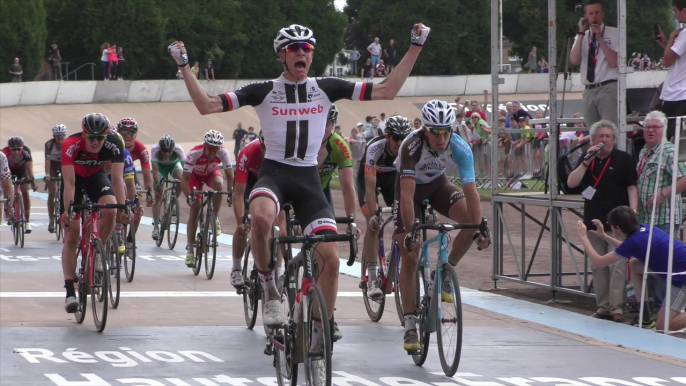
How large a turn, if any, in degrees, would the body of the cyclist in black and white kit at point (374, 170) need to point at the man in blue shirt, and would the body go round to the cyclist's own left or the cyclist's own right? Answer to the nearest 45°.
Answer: approximately 90° to the cyclist's own left

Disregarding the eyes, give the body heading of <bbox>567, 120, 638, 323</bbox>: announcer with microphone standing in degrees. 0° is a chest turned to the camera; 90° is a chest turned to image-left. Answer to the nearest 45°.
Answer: approximately 45°

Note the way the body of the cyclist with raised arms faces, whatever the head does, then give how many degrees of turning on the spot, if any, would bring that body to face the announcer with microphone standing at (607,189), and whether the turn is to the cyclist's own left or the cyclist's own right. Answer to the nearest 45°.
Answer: approximately 135° to the cyclist's own left

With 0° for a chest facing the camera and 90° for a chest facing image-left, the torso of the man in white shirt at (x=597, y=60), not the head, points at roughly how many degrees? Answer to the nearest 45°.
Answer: approximately 0°

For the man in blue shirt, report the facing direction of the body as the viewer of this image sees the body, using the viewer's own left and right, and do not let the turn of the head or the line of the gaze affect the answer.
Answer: facing to the left of the viewer

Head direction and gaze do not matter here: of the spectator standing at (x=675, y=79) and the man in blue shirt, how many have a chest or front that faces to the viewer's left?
2

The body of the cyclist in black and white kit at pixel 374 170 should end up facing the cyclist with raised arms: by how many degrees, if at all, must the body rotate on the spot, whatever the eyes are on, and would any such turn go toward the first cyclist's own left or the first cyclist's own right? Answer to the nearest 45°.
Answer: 0° — they already face them

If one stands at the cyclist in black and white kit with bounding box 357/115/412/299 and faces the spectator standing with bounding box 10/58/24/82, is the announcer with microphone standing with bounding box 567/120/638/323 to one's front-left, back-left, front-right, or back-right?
back-right

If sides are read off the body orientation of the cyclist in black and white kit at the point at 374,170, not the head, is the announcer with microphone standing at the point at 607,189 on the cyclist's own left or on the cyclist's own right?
on the cyclist's own left

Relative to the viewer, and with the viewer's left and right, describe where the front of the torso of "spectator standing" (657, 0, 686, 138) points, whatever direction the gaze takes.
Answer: facing to the left of the viewer
